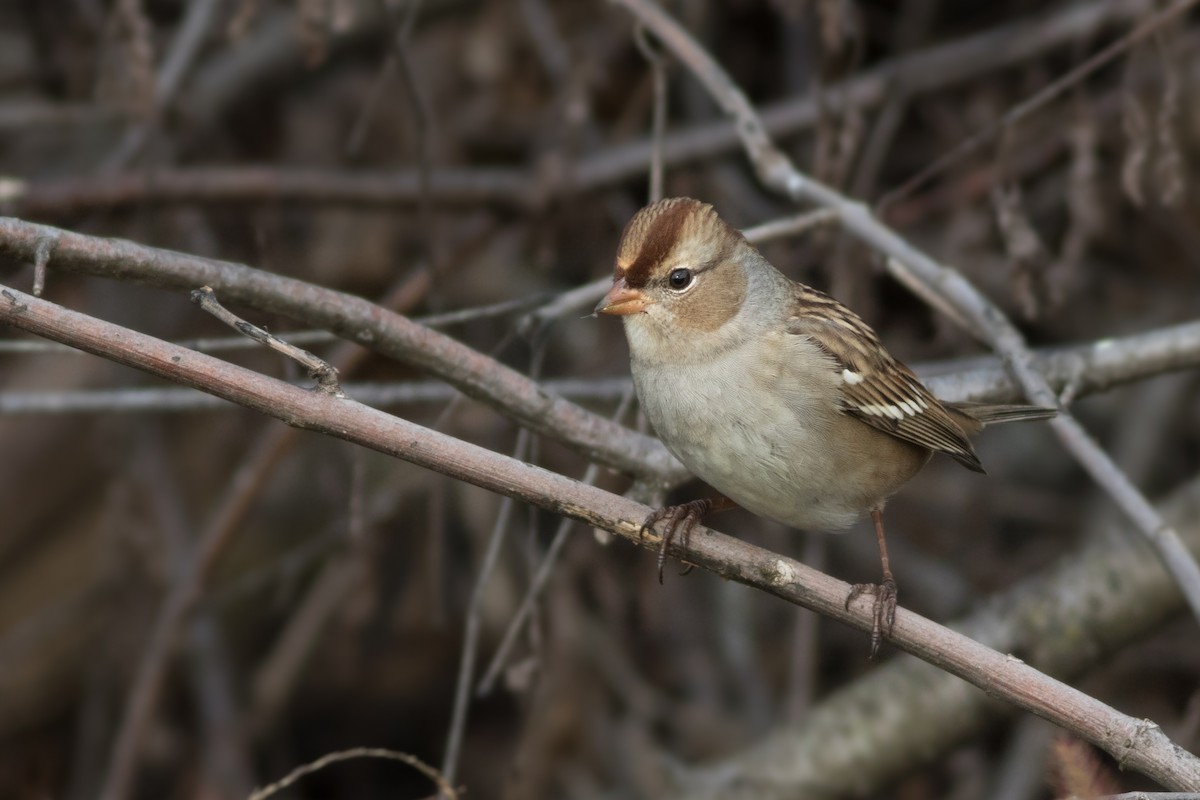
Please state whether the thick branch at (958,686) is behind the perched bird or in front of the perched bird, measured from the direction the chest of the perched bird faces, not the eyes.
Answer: behind

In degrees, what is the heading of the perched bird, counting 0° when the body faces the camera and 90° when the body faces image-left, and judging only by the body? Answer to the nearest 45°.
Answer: approximately 45°

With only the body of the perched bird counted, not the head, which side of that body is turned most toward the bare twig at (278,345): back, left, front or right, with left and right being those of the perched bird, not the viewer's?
front

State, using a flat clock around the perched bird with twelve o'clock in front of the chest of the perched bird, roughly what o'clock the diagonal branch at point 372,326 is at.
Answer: The diagonal branch is roughly at 1 o'clock from the perched bird.

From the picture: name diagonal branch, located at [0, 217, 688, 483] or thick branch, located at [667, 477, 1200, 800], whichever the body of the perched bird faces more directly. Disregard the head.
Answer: the diagonal branch
